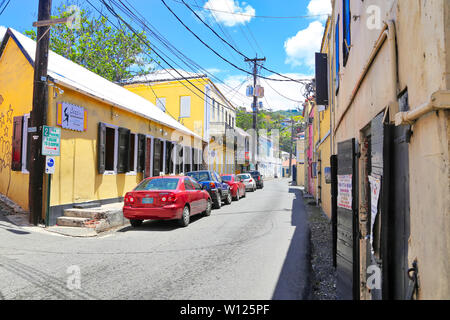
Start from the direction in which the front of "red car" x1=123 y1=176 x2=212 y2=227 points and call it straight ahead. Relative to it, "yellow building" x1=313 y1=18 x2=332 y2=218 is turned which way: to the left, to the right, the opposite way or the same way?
to the left

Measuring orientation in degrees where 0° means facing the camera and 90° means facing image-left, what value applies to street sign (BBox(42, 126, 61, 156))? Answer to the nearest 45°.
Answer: approximately 0°

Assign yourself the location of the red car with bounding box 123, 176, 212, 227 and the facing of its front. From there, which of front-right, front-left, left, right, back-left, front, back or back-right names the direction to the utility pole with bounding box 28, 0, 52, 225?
back-left

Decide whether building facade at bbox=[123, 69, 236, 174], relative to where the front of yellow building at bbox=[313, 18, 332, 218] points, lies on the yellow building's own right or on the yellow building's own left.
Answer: on the yellow building's own right

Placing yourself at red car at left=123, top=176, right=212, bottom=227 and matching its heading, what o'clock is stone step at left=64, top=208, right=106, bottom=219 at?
The stone step is roughly at 8 o'clock from the red car.

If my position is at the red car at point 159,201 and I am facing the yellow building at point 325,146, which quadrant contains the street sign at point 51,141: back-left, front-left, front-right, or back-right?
back-left

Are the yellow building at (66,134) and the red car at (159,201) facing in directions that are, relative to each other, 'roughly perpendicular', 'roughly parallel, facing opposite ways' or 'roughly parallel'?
roughly perpendicular

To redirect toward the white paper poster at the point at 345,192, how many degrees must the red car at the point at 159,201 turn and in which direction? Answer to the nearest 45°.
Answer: approximately 90° to its right

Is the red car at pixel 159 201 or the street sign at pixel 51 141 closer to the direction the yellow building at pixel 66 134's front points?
the red car

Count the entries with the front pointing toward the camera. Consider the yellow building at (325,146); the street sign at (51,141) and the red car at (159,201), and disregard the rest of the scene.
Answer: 1

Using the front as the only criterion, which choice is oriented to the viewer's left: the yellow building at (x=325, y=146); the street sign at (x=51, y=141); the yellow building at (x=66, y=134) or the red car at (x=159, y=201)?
the yellow building at (x=325, y=146)

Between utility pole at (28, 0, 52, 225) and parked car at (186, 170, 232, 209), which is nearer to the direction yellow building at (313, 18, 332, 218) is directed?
the parked car

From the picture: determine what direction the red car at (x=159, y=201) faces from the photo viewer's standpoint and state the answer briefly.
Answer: facing away from the viewer and to the right of the viewer

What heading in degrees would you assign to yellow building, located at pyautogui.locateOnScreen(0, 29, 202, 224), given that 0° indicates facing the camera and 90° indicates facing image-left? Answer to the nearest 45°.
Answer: approximately 315°

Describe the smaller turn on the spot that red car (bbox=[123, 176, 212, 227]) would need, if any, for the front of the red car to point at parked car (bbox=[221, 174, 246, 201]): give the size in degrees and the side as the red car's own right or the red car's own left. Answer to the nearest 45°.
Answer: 0° — it already faces it

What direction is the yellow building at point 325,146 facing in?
to the viewer's left
